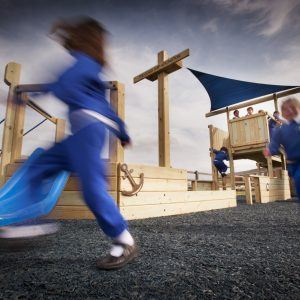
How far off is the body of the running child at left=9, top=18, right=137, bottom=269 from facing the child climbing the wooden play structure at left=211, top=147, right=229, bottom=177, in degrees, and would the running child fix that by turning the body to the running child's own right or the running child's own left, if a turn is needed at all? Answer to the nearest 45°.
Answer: approximately 135° to the running child's own right

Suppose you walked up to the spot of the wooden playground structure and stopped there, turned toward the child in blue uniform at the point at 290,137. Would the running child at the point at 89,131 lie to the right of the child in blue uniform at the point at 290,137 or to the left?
right

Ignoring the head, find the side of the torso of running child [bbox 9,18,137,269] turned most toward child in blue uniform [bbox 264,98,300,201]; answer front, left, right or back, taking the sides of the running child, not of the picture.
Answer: back

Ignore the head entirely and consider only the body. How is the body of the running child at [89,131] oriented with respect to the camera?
to the viewer's left

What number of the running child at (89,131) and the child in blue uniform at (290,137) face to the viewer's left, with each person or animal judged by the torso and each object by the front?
1

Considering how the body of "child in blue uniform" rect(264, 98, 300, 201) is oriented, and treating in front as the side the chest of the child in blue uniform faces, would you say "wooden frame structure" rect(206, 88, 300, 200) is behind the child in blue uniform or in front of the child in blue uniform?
behind

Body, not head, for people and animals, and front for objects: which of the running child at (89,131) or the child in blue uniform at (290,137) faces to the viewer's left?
the running child
